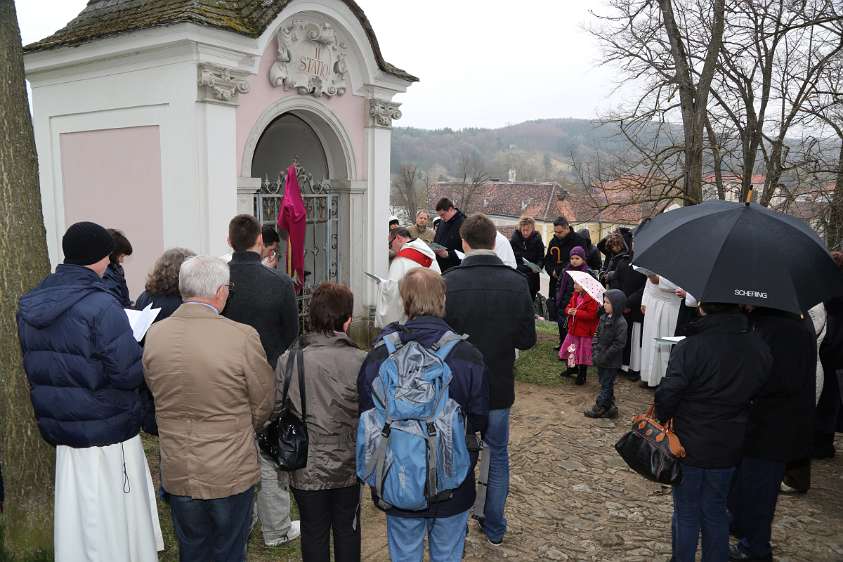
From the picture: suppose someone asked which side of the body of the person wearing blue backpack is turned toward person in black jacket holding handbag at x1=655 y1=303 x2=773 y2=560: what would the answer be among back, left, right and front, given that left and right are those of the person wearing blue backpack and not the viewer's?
right

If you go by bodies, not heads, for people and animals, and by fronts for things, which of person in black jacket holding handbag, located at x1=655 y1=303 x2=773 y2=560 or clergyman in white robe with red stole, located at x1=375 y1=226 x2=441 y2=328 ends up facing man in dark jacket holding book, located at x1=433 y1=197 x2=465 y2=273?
the person in black jacket holding handbag

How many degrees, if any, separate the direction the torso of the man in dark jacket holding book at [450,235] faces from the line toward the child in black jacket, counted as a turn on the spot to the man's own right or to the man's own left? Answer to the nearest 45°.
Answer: approximately 90° to the man's own left

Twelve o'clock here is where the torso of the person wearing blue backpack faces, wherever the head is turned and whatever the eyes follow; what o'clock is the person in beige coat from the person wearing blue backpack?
The person in beige coat is roughly at 9 o'clock from the person wearing blue backpack.

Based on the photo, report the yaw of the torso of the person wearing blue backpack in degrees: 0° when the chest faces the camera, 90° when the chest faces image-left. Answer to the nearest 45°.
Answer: approximately 180°

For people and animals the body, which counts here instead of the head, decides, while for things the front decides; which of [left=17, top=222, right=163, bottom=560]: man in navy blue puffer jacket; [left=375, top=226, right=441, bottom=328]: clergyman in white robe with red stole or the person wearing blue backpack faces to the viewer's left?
the clergyman in white robe with red stole

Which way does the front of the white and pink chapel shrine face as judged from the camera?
facing the viewer and to the right of the viewer

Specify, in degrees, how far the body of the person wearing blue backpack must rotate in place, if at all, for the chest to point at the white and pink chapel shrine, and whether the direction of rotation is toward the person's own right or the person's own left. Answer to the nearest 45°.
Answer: approximately 45° to the person's own left

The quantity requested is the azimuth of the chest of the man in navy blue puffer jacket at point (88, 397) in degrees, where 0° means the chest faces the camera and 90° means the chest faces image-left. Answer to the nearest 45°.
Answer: approximately 225°

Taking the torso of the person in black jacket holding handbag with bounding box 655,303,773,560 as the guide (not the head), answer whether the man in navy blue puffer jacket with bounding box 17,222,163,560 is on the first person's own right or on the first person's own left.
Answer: on the first person's own left

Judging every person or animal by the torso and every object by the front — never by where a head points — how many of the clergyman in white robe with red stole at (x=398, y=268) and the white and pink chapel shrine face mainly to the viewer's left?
1

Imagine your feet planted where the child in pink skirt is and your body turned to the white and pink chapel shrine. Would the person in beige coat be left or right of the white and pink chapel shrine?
left

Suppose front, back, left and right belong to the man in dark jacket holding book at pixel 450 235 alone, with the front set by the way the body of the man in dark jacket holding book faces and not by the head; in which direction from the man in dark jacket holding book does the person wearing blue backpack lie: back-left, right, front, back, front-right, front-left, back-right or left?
front-left

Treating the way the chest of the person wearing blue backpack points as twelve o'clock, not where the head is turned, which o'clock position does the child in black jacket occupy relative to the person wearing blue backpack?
The child in black jacket is roughly at 1 o'clock from the person wearing blue backpack.
